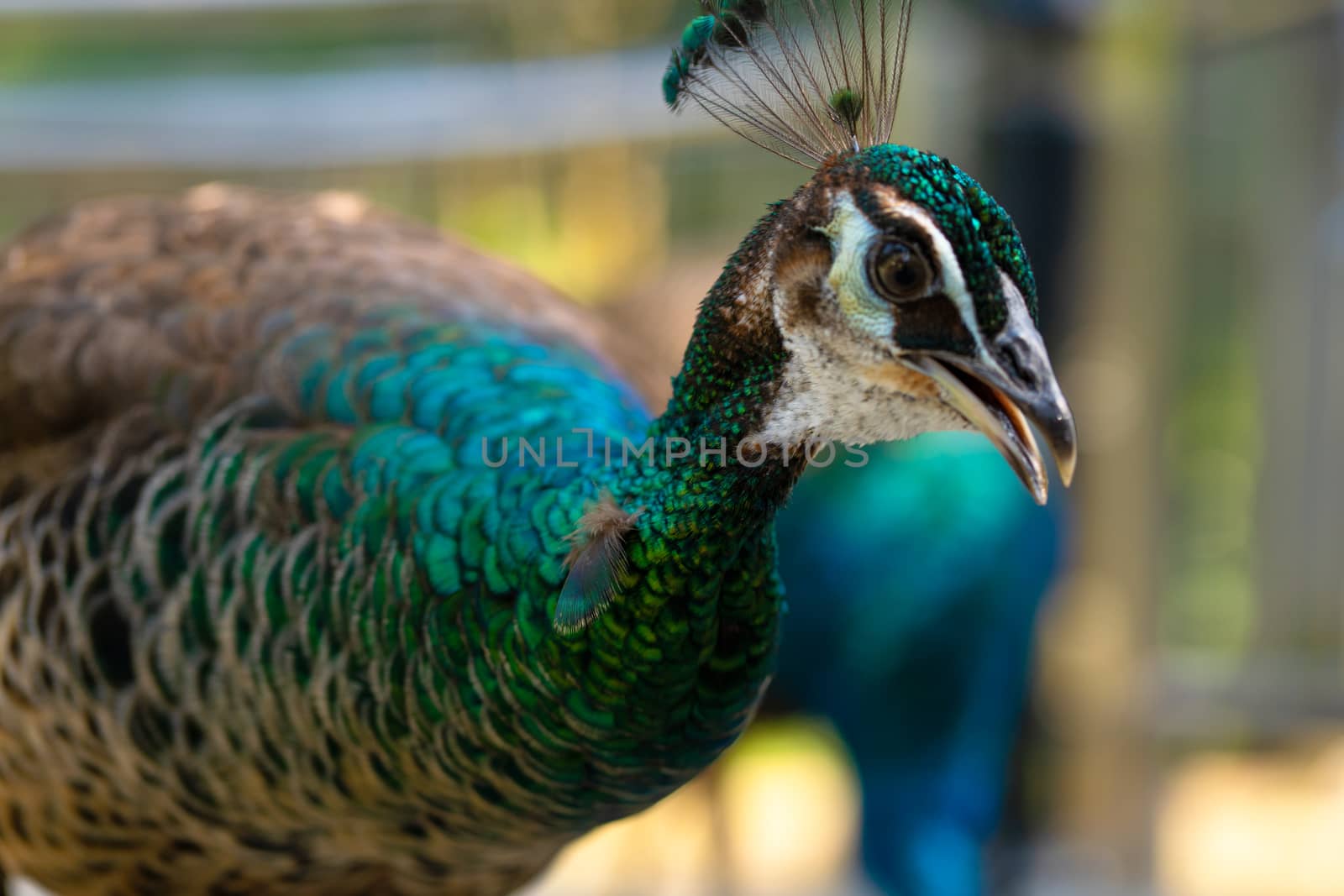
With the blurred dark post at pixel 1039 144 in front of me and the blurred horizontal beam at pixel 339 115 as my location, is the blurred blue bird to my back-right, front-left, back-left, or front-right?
front-right

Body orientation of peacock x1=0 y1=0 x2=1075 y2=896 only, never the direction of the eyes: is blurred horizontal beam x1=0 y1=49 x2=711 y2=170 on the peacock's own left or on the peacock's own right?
on the peacock's own left

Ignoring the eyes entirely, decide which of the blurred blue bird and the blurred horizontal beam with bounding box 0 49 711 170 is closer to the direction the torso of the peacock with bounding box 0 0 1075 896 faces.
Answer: the blurred blue bird

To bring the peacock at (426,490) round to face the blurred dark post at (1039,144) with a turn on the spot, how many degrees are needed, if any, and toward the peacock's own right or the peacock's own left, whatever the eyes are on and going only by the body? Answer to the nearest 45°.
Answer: approximately 45° to the peacock's own left

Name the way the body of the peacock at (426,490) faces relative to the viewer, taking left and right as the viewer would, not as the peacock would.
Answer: facing to the right of the viewer

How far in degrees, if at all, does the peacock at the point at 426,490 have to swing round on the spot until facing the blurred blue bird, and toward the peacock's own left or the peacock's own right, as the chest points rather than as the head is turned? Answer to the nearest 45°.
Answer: approximately 45° to the peacock's own left

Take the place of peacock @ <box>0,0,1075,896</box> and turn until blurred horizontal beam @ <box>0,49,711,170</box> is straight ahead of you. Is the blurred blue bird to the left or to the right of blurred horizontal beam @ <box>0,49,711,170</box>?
right

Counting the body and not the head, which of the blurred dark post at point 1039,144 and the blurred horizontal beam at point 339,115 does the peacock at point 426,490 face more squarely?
the blurred dark post
